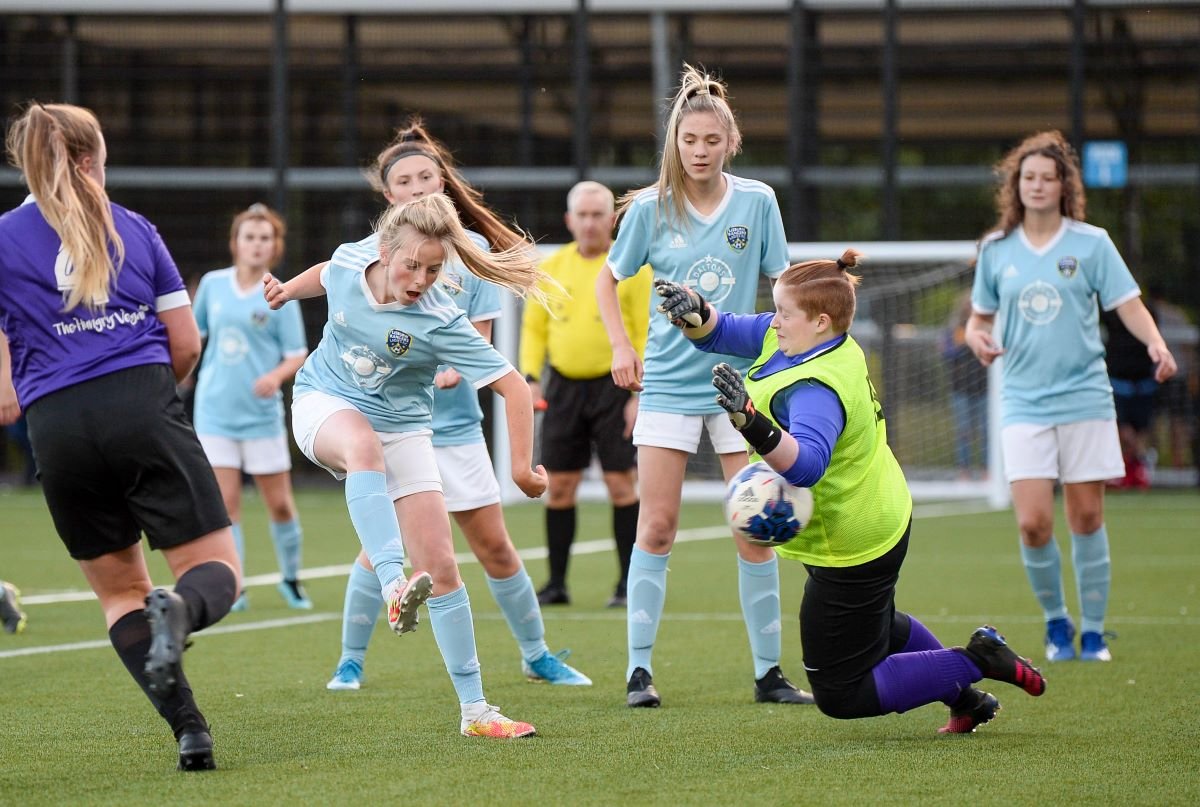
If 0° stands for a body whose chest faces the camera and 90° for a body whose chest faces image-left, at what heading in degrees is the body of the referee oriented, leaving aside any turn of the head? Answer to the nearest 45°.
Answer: approximately 0°

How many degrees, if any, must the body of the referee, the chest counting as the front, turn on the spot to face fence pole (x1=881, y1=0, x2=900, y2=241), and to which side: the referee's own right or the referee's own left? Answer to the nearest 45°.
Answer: approximately 180°

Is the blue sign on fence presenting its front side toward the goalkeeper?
yes

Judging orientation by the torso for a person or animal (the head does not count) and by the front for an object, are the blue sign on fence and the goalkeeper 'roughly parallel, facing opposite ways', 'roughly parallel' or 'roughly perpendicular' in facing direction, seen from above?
roughly perpendicular

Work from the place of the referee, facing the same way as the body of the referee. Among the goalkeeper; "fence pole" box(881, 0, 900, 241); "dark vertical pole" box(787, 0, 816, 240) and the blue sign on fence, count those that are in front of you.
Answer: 1

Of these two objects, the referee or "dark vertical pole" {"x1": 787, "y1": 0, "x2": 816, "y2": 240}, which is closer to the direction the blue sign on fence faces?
the referee

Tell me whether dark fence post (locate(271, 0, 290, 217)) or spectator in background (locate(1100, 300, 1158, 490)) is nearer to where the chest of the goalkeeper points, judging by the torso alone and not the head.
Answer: the dark fence post

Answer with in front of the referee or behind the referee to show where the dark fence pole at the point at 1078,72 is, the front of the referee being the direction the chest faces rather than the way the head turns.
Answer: behind

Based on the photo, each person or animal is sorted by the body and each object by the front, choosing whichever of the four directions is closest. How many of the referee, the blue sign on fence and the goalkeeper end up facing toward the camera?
2

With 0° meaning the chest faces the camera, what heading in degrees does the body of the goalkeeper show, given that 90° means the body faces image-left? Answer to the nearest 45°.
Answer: approximately 90°

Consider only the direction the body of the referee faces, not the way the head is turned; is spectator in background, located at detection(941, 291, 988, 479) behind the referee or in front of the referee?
behind

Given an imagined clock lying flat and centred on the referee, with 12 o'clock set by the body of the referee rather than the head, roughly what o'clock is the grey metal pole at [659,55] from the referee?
The grey metal pole is roughly at 6 o'clock from the referee.

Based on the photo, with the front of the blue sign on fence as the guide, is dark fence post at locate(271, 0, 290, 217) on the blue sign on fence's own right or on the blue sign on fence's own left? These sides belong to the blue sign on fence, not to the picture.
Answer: on the blue sign on fence's own right
